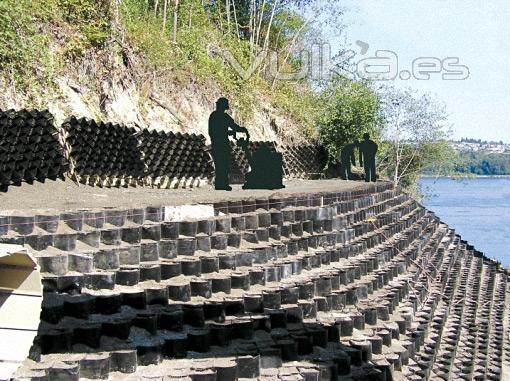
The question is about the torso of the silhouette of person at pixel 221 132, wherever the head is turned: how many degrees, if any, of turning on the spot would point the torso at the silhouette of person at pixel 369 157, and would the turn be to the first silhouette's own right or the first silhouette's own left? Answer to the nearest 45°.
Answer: approximately 45° to the first silhouette's own left

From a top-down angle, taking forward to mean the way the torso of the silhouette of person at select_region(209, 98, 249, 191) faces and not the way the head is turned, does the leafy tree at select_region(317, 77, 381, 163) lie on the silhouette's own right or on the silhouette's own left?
on the silhouette's own left

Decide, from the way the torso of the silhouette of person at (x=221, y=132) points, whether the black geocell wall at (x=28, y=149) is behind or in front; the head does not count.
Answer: behind

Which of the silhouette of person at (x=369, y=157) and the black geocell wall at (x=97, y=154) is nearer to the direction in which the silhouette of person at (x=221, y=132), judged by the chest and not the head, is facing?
the silhouette of person

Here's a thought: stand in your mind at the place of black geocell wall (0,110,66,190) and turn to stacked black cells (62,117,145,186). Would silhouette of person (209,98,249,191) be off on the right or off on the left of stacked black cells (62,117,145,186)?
right

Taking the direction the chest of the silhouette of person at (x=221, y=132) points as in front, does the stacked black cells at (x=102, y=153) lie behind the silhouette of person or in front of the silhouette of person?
behind

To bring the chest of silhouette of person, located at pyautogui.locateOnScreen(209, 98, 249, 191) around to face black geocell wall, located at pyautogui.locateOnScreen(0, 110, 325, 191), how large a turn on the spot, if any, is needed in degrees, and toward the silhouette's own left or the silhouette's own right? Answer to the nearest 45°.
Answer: approximately 180°

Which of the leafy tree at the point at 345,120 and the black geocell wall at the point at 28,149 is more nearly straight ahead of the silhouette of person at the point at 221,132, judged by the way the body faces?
the leafy tree

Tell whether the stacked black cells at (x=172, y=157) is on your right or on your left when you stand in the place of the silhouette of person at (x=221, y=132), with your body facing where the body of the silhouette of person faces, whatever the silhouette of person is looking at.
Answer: on your left

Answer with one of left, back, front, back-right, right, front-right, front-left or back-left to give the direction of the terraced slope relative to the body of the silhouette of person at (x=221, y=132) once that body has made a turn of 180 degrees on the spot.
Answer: left

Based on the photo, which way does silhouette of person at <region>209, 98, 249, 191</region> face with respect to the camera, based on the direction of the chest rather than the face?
to the viewer's right

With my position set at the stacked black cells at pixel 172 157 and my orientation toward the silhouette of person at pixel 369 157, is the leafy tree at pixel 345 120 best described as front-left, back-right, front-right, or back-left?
front-left
